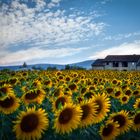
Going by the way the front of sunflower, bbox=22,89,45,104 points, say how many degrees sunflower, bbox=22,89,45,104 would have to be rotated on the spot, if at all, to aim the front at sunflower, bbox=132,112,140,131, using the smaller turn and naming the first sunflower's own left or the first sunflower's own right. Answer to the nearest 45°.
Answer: approximately 90° to the first sunflower's own left

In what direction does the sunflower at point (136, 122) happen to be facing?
toward the camera

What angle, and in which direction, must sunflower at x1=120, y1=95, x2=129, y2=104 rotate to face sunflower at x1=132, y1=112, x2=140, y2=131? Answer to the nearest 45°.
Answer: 0° — it already faces it

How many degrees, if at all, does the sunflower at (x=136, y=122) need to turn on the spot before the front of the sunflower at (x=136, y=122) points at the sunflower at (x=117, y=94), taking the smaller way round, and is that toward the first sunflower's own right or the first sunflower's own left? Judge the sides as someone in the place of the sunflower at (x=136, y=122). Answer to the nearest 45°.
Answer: approximately 180°

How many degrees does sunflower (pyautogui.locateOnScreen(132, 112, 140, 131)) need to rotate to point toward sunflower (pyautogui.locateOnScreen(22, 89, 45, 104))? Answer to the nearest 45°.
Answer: approximately 90° to its right

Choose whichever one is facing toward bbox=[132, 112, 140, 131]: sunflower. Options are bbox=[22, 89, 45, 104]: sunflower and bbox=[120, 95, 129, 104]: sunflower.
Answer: bbox=[120, 95, 129, 104]: sunflower

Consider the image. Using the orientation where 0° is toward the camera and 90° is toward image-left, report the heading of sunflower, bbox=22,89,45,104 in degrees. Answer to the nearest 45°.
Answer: approximately 45°

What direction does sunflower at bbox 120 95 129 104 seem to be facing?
toward the camera

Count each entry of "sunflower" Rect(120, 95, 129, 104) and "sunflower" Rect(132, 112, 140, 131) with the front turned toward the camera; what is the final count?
2
